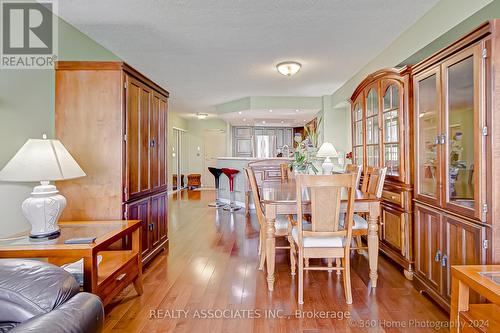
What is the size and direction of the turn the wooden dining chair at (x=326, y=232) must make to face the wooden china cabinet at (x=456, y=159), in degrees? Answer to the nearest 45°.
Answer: approximately 90° to its right

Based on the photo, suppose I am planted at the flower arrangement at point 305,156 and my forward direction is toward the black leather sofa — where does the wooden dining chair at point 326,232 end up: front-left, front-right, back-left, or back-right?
front-left

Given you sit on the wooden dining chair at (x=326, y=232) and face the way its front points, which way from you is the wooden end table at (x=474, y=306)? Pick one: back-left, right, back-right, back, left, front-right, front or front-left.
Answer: back-right

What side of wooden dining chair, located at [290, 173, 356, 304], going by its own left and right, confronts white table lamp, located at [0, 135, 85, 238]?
left

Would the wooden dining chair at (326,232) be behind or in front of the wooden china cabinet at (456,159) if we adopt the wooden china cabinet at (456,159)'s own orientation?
in front

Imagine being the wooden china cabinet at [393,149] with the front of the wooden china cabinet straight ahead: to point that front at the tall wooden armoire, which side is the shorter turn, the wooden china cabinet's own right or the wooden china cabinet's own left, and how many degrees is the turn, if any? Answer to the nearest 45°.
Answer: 0° — it already faces it

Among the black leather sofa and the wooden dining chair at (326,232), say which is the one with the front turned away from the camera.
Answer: the wooden dining chair

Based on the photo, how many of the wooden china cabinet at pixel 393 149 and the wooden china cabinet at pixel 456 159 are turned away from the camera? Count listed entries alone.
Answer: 0

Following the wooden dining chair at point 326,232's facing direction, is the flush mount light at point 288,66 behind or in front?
in front

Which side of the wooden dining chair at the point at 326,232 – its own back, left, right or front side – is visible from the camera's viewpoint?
back

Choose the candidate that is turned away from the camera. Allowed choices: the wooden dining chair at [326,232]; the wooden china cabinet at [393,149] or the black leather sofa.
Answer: the wooden dining chair

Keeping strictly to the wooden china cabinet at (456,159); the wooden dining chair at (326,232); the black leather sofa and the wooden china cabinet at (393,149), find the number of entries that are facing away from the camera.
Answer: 1

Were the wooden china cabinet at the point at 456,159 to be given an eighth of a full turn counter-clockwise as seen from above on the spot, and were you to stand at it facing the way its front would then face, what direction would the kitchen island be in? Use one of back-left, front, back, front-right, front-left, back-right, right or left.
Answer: back-right

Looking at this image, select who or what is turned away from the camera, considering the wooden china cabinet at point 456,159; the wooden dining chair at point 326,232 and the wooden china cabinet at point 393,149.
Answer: the wooden dining chair
